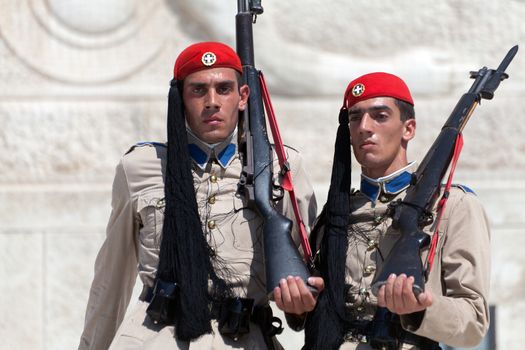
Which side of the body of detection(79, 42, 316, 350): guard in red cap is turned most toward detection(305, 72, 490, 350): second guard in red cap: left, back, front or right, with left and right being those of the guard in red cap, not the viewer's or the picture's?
left

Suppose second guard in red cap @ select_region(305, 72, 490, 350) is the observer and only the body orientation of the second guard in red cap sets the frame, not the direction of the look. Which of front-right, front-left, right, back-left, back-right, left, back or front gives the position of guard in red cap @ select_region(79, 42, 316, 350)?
front-right

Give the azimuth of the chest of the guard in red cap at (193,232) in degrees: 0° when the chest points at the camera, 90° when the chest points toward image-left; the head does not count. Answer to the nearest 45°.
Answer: approximately 0°

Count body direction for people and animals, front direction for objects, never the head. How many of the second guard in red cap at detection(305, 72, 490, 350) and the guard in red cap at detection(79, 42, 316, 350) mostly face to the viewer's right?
0

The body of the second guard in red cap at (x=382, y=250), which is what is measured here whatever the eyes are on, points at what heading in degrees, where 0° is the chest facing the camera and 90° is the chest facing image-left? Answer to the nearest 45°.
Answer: approximately 45°
